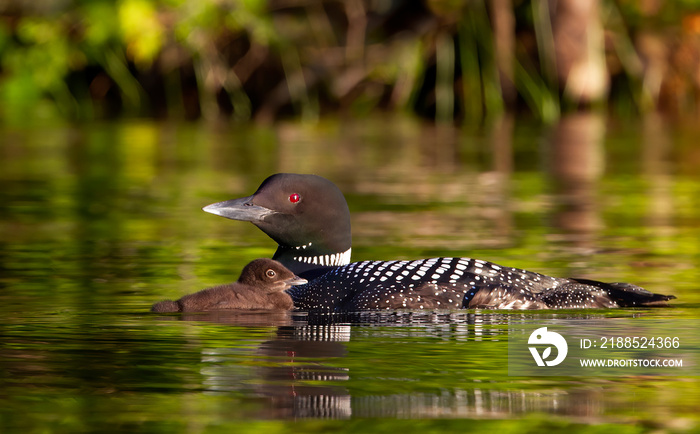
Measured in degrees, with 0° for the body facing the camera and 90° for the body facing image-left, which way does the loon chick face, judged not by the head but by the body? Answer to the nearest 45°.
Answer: approximately 270°
